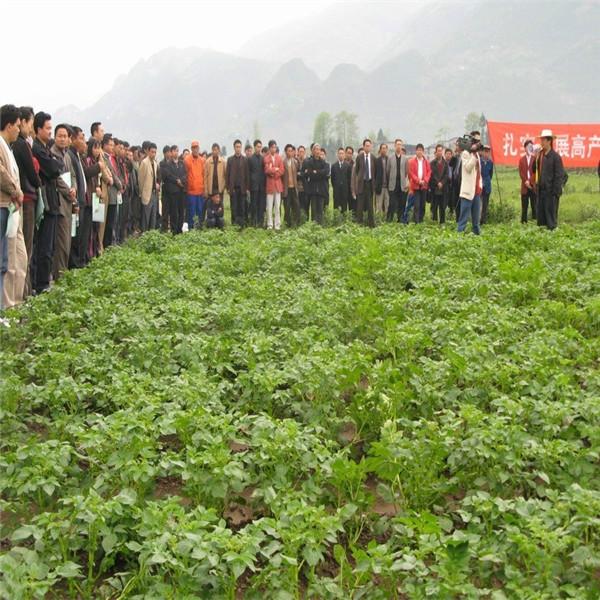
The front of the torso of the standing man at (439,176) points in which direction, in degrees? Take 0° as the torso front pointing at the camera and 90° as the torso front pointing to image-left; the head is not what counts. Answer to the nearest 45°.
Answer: approximately 0°

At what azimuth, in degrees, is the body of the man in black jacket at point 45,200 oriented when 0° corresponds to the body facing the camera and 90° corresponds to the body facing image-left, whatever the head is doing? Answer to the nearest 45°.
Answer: approximately 270°

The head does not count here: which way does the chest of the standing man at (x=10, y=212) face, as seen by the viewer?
to the viewer's right

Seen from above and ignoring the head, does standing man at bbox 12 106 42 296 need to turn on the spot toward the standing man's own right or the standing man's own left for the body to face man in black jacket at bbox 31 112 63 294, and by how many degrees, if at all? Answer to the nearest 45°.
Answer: approximately 90° to the standing man's own left

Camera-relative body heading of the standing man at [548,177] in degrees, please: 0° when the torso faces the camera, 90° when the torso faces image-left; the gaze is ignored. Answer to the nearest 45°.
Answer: approximately 45°

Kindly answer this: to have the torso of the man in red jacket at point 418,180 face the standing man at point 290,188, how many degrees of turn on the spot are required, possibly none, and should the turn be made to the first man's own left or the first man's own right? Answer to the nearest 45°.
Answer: approximately 90° to the first man's own right

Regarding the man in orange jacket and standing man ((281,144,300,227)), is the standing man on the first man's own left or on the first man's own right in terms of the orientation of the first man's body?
on the first man's own left

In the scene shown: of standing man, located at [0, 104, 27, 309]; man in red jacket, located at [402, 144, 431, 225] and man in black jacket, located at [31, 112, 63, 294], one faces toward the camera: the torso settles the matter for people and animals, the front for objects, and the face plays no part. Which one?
the man in red jacket

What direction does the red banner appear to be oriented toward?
toward the camera

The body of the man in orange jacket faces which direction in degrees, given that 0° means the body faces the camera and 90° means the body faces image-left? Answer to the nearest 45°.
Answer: approximately 0°
